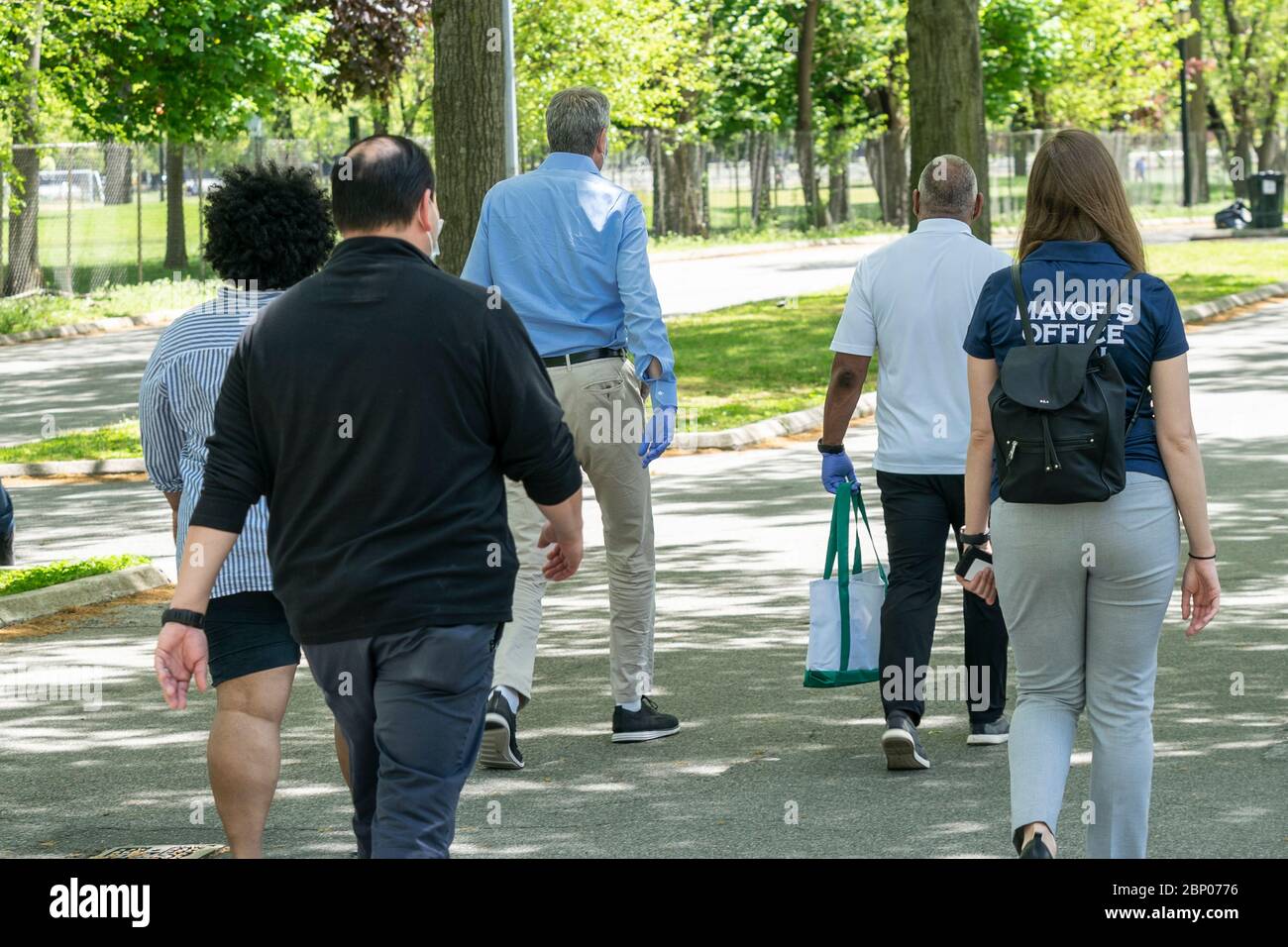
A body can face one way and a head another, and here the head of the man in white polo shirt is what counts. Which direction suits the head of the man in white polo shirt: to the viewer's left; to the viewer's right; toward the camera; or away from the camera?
away from the camera

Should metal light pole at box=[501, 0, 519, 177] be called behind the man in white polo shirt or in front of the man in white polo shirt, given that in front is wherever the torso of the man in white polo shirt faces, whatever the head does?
in front

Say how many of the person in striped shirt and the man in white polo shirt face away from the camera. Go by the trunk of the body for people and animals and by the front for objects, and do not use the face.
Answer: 2

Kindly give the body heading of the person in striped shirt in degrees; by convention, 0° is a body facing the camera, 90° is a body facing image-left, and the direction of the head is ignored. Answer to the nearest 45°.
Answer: approximately 180°

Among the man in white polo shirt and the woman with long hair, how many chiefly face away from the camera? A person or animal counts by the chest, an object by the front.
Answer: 2

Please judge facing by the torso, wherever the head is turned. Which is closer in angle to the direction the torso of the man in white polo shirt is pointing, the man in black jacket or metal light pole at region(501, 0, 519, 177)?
the metal light pole

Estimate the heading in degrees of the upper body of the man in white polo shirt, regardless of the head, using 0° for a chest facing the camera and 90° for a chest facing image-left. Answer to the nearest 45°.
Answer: approximately 180°

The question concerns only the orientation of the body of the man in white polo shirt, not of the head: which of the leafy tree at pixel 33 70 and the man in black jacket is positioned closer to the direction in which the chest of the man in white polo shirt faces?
the leafy tree

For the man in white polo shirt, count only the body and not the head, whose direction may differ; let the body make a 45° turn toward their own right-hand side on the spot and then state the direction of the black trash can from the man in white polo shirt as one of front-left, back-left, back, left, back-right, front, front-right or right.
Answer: front-left

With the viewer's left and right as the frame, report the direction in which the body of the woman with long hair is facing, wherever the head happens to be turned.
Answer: facing away from the viewer

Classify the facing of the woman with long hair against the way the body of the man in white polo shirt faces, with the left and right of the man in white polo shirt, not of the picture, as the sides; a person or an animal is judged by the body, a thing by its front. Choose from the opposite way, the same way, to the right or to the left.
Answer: the same way

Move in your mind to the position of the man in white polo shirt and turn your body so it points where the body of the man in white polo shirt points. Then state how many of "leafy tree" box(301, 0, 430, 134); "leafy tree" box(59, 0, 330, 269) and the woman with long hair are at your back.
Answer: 1

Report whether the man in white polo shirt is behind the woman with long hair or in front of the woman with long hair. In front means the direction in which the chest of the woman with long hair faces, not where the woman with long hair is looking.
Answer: in front

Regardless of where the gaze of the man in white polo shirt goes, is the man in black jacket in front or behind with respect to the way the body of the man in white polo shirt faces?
behind

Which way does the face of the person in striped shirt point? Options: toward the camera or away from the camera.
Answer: away from the camera
